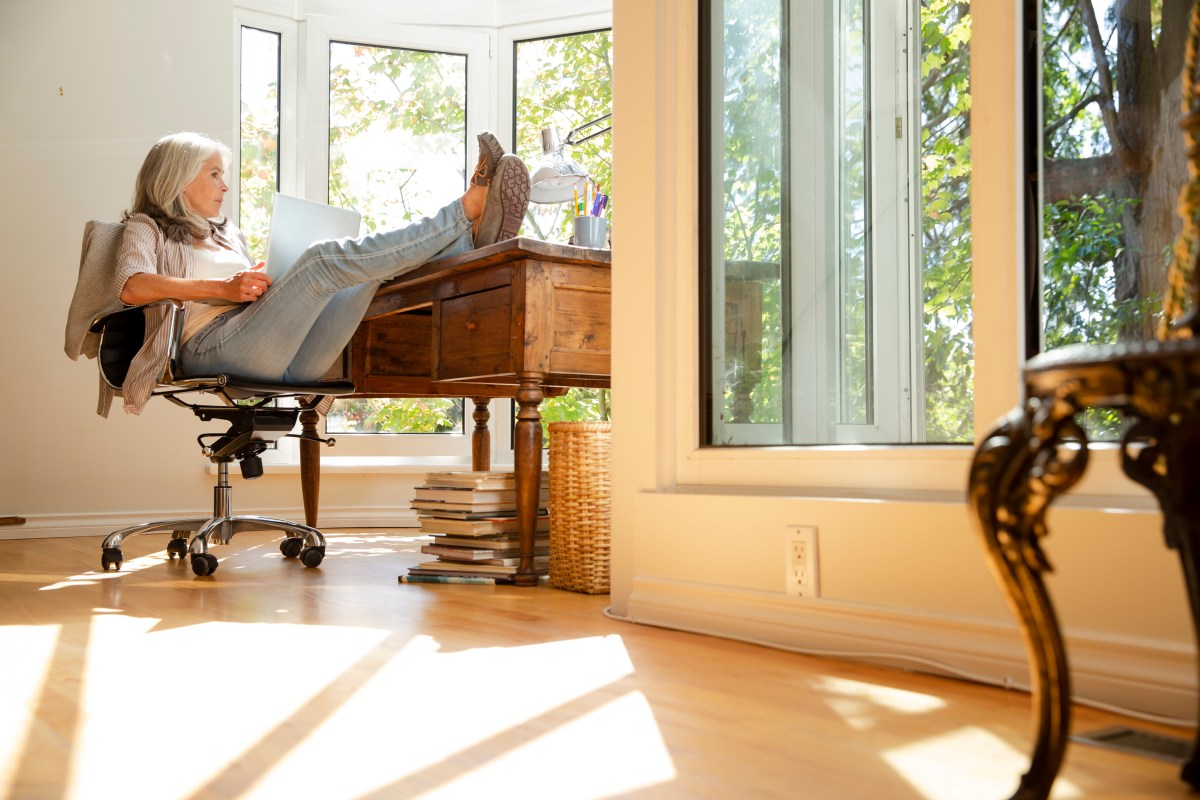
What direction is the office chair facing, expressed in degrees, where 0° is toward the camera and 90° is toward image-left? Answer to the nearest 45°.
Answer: approximately 270°

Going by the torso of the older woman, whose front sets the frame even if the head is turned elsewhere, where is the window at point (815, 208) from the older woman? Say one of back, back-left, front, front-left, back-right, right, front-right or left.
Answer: front-right

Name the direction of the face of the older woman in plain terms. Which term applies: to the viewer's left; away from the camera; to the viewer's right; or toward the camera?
to the viewer's right

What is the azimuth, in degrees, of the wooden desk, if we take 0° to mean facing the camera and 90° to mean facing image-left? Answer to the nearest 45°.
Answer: approximately 45°

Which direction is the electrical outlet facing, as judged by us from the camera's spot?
facing the viewer and to the left of the viewer

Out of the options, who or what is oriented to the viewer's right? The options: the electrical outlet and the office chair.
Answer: the office chair

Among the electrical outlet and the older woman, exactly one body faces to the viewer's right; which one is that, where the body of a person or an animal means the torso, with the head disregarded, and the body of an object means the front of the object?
the older woman

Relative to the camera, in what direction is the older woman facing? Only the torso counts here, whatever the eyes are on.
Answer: to the viewer's right

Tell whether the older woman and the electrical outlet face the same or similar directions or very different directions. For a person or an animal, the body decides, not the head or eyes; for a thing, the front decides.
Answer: very different directions

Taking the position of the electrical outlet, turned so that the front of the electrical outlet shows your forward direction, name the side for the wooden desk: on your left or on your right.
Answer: on your right

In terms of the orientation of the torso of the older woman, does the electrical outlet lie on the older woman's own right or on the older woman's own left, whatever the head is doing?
on the older woman's own right

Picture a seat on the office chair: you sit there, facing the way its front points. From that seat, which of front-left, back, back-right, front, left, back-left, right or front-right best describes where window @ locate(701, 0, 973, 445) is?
front-right
